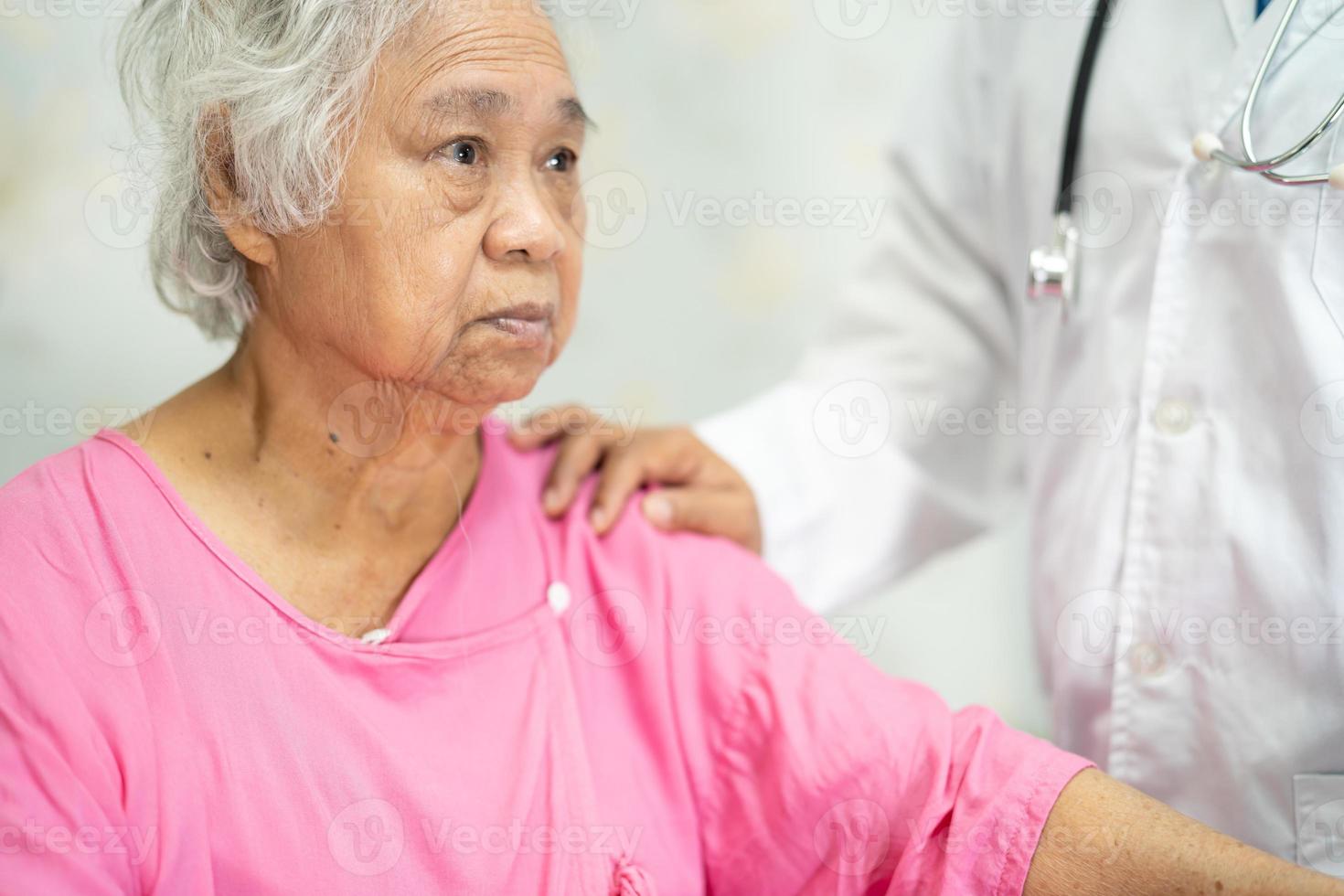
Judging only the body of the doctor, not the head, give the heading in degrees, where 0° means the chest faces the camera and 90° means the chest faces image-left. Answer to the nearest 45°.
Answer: approximately 45°

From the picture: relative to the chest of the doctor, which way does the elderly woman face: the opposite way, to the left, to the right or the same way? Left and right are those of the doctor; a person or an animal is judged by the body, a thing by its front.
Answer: to the left

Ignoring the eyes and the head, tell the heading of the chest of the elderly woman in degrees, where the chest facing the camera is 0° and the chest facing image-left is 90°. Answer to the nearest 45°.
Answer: approximately 315°

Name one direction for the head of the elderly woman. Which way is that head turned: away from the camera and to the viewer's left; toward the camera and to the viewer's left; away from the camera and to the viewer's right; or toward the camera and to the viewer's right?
toward the camera and to the viewer's right

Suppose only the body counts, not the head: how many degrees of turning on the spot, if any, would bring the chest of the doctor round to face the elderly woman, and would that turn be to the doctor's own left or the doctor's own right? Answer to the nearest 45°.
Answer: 0° — they already face them
